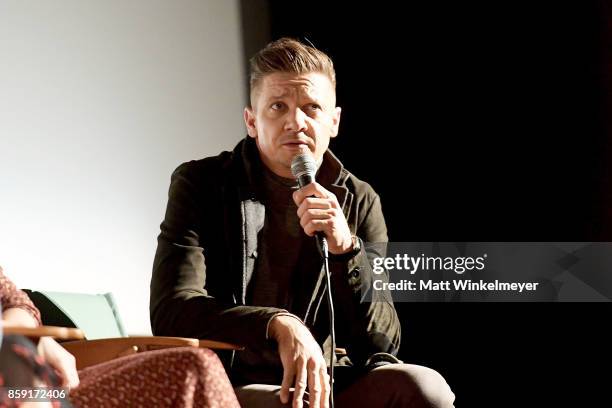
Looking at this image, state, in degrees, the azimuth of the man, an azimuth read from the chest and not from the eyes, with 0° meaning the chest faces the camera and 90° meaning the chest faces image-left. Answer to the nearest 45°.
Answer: approximately 315°
